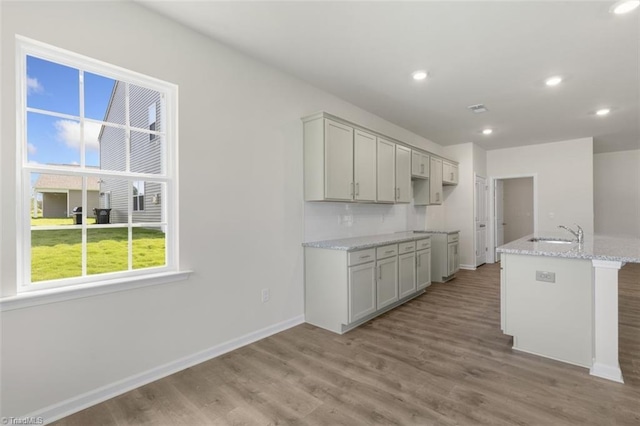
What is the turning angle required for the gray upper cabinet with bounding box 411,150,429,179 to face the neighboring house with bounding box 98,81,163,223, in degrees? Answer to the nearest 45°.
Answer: approximately 180°

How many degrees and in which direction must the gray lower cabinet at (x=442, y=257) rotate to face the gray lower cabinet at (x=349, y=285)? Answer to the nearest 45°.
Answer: approximately 45° to its right

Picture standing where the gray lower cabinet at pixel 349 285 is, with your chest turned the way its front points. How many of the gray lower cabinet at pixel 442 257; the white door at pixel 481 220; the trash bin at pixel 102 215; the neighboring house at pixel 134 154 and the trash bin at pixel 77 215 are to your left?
2

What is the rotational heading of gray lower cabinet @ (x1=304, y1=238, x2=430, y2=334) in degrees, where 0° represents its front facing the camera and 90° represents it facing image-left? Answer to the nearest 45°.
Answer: approximately 315°

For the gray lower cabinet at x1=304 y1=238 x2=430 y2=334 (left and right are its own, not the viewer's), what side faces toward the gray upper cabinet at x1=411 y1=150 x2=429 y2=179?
left

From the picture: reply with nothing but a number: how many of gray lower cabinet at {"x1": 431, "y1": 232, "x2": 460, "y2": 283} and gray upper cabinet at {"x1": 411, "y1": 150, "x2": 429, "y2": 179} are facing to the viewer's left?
0

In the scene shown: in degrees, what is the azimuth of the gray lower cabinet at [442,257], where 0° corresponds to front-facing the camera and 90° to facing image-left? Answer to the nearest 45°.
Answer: approximately 315°

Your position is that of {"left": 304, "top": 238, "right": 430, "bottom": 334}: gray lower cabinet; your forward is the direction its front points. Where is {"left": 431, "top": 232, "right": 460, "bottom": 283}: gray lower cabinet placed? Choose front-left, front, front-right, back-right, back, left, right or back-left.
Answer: left

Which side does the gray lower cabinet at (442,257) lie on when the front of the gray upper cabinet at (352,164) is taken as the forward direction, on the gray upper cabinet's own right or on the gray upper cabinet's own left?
on the gray upper cabinet's own left

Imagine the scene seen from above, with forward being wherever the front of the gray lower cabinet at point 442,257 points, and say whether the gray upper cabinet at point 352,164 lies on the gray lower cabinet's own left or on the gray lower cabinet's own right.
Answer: on the gray lower cabinet's own right
